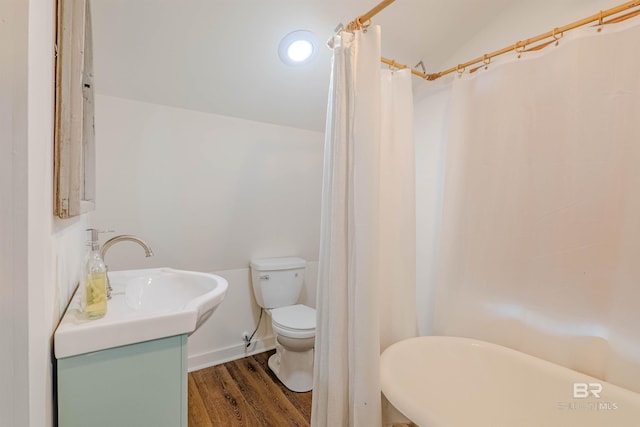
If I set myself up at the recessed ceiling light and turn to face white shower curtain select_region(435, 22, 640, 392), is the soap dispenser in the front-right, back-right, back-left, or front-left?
back-right

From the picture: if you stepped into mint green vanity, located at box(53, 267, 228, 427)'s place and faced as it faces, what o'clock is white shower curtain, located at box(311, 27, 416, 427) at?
The white shower curtain is roughly at 12 o'clock from the mint green vanity.

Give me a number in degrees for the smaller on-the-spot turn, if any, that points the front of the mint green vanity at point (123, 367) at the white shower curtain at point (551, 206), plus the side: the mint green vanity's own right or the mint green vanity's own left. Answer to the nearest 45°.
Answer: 0° — it already faces it

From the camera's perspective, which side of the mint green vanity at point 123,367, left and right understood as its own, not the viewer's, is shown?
right

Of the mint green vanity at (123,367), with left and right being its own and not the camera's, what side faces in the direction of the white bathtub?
front
